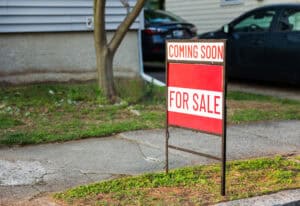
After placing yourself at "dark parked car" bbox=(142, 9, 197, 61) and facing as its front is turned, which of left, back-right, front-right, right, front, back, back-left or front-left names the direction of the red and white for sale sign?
back-left

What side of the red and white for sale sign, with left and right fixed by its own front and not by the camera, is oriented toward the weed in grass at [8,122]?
right

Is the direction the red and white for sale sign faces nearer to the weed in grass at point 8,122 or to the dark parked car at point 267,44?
the weed in grass

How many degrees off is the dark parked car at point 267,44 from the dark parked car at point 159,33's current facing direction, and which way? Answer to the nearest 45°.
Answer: approximately 180°

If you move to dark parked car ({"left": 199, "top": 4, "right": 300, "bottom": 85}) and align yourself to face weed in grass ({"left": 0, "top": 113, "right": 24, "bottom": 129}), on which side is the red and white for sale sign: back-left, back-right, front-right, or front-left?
front-left

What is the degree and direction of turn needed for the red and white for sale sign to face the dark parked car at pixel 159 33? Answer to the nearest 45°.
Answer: approximately 135° to its right

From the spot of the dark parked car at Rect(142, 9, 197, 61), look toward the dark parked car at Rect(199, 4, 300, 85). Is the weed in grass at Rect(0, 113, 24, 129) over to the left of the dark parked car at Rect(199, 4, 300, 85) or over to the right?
right

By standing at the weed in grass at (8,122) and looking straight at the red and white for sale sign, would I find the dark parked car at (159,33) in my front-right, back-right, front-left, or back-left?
back-left

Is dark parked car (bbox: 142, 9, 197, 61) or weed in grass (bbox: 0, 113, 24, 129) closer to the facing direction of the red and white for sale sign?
the weed in grass

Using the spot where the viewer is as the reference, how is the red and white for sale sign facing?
facing the viewer and to the left of the viewer

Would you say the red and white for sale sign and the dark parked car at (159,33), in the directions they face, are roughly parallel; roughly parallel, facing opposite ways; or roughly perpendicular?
roughly perpendicular

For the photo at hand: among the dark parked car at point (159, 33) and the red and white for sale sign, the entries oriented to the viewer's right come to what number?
0

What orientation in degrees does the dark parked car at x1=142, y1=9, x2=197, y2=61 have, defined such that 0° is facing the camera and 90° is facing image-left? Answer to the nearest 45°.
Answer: approximately 135°
